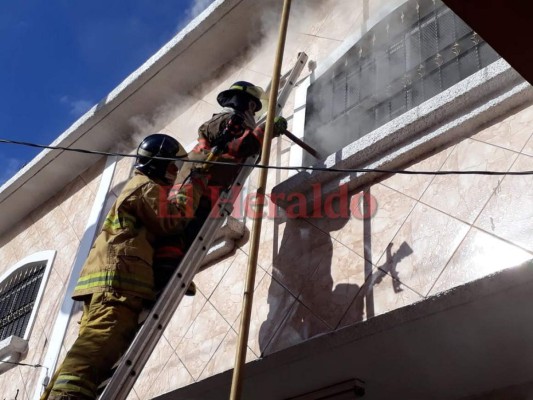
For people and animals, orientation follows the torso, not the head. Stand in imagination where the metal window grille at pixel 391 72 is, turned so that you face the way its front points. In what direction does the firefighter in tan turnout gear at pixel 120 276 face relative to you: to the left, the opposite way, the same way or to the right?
the opposite way

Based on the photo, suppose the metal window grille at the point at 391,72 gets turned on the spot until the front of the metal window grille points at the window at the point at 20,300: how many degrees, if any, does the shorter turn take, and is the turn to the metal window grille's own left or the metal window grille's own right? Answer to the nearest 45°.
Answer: approximately 90° to the metal window grille's own right

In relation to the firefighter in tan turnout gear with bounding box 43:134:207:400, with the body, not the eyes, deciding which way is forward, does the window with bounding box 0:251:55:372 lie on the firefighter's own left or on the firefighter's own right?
on the firefighter's own left
